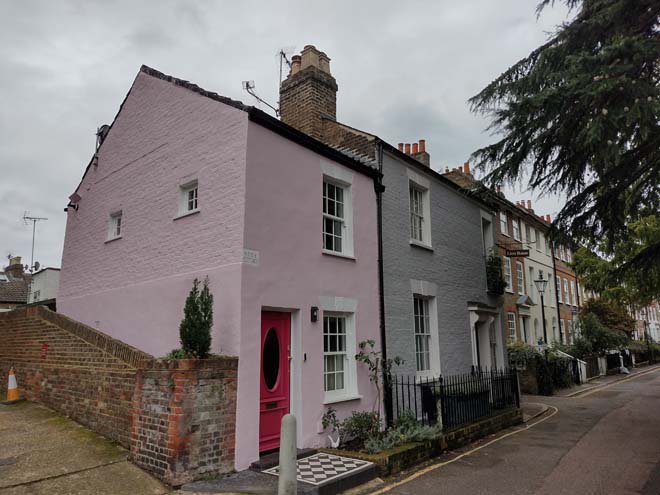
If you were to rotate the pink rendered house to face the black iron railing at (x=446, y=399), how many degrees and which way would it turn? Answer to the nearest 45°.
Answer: approximately 45° to its left

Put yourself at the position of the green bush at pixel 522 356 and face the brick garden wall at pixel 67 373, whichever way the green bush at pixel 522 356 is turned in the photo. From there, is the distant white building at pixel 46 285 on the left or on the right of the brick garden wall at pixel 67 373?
right

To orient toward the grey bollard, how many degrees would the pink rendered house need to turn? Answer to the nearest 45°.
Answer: approximately 45° to its right

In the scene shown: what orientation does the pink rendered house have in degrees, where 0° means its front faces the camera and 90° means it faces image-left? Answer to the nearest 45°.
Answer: approximately 315°

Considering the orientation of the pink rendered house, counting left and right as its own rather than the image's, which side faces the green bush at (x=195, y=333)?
right

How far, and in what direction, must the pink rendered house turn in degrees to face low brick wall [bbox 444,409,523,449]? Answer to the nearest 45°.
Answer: approximately 45° to its left

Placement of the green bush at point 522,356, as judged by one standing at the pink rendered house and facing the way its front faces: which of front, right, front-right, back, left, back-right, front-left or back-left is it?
left
